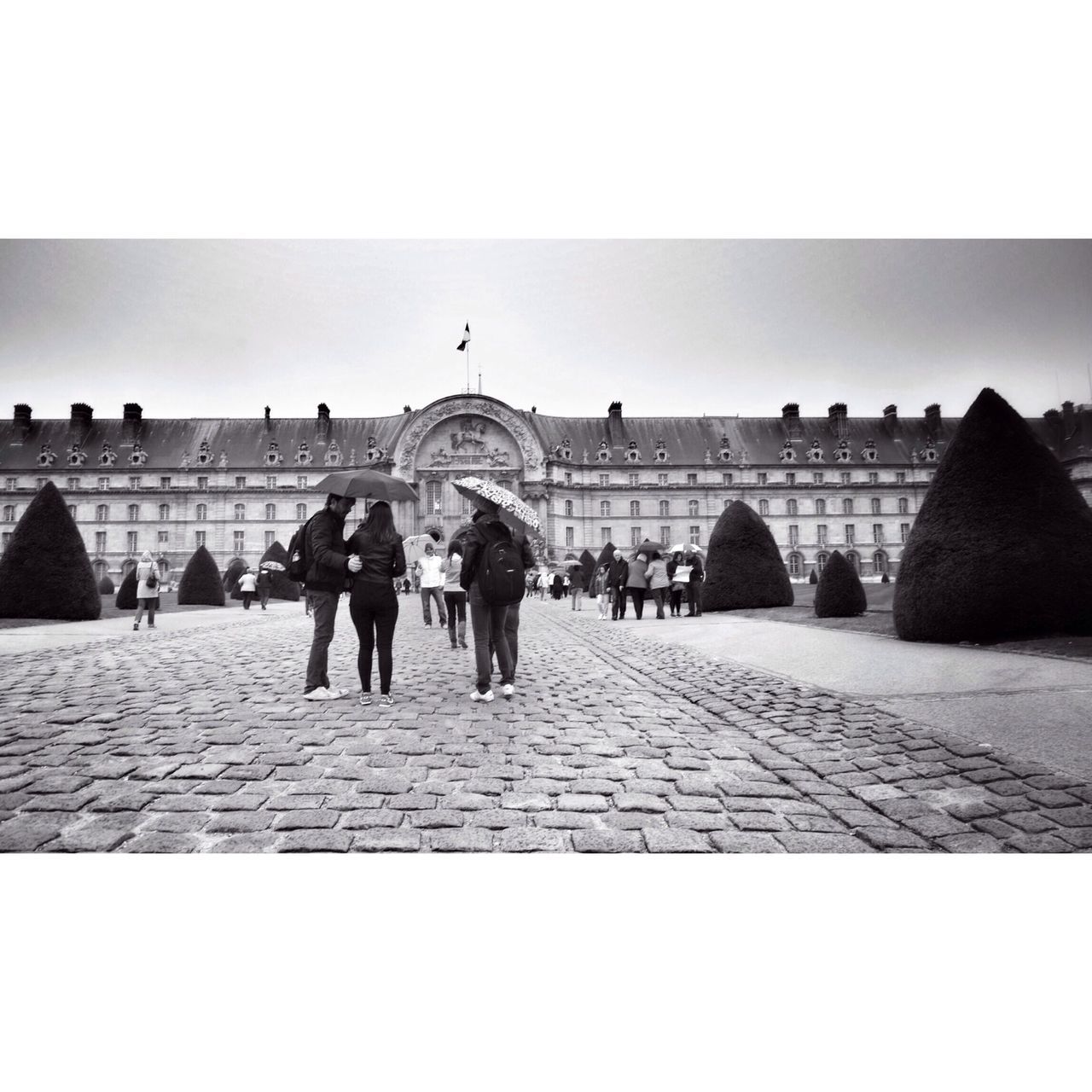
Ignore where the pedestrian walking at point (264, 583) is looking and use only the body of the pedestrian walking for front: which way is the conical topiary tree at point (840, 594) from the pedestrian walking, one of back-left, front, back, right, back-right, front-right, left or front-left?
back-right

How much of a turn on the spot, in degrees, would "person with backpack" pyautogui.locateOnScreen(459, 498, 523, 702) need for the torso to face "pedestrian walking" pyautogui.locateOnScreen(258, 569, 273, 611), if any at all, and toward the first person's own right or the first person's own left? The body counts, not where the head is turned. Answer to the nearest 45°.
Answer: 0° — they already face them

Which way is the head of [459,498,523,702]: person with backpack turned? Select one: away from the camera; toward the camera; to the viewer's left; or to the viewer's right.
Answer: away from the camera

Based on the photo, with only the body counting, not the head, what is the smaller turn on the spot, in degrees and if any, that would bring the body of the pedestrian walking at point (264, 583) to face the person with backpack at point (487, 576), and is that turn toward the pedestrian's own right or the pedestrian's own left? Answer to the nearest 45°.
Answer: approximately 180°

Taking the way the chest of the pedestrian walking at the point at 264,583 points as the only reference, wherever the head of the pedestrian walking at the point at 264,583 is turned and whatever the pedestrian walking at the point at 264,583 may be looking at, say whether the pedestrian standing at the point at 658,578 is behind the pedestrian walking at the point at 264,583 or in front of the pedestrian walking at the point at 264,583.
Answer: behind

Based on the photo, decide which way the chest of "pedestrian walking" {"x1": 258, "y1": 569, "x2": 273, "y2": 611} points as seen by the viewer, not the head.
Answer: away from the camera

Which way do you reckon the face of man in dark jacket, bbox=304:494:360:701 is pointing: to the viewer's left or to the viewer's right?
to the viewer's right

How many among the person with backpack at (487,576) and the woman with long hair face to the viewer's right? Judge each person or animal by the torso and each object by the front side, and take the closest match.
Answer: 0
